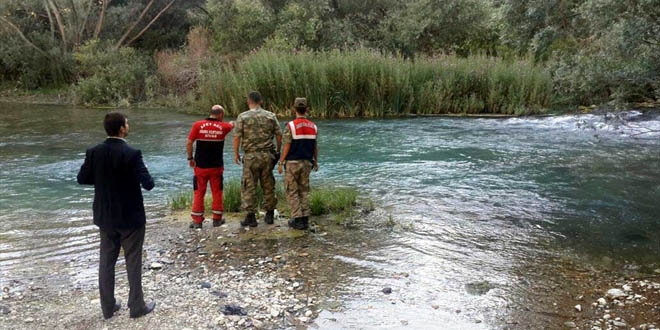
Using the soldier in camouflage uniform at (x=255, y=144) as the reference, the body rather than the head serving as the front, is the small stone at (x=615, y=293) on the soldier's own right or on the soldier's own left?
on the soldier's own right

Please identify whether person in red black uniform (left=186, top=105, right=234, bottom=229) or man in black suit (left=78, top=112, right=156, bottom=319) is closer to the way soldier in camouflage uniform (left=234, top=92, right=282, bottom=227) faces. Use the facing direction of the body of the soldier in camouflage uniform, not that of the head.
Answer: the person in red black uniform

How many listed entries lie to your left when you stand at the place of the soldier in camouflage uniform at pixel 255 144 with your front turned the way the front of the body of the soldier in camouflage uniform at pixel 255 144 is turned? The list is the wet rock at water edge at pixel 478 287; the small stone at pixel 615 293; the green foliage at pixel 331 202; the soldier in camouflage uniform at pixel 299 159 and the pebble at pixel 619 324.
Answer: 0

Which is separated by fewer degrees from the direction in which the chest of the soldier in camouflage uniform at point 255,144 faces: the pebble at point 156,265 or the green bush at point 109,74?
the green bush

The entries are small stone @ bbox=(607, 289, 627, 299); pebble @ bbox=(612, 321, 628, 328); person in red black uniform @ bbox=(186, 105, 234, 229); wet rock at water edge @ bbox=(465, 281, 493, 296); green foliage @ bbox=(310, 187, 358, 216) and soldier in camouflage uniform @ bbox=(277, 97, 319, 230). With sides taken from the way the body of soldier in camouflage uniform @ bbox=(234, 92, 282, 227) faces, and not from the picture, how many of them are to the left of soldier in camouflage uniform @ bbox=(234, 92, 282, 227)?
1

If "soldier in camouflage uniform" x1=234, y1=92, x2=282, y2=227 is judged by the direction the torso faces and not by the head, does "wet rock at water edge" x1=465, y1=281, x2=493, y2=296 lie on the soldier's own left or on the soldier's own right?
on the soldier's own right

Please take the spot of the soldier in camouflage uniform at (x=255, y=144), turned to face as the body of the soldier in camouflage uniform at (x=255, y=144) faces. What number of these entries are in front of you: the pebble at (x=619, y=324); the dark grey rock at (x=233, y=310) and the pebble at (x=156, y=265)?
0

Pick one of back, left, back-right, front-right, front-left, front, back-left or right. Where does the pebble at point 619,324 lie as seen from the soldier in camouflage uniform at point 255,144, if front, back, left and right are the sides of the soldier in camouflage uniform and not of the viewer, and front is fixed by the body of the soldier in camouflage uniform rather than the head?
back-right

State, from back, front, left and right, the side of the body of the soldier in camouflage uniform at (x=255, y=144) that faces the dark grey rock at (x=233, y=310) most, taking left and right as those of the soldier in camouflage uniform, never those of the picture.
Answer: back

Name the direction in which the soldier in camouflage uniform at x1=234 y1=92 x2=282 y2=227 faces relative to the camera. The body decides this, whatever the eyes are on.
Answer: away from the camera

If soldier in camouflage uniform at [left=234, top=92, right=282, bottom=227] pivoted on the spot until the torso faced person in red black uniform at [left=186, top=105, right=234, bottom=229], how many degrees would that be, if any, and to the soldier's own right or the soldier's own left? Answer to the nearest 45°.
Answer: approximately 90° to the soldier's own left

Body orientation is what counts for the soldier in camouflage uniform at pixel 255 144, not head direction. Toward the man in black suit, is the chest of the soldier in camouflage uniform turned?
no

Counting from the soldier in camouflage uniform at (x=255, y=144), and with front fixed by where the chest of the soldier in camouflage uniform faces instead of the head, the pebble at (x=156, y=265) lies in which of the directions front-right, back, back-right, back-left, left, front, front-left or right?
back-left

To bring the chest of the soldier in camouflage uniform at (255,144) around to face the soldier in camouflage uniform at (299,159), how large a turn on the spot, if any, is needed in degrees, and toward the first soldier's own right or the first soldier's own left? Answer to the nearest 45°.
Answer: approximately 90° to the first soldier's own right
